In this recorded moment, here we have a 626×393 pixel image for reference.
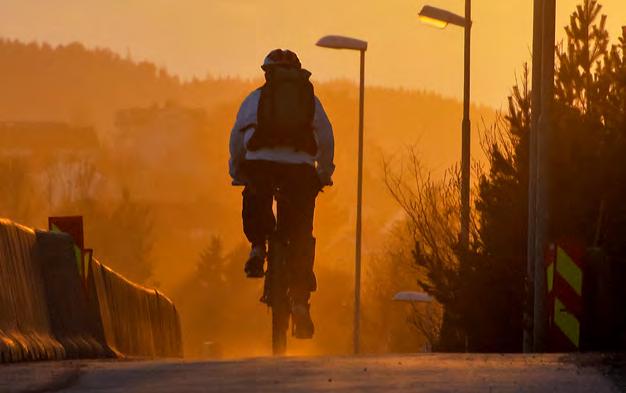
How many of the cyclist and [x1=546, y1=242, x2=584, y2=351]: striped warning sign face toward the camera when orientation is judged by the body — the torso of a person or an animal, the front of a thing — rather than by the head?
1

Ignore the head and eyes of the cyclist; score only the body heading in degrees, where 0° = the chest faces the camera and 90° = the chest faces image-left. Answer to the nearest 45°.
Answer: approximately 180°

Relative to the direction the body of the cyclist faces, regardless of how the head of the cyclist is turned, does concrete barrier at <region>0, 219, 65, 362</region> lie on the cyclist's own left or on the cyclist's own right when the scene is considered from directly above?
on the cyclist's own left

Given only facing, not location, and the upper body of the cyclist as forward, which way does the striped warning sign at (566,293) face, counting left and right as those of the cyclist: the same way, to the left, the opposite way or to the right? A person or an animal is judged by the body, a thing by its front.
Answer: the opposite way

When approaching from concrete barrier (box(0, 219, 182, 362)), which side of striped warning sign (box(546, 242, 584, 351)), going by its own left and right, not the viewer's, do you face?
right
